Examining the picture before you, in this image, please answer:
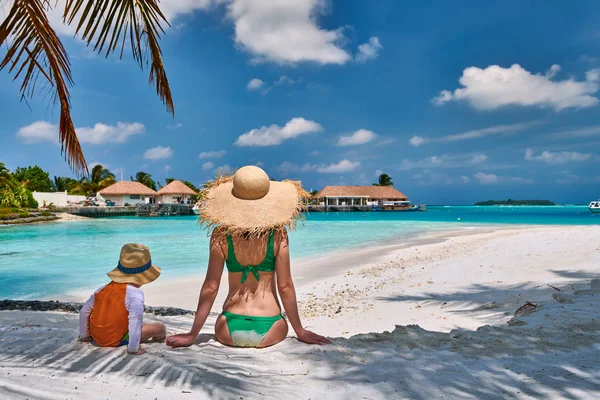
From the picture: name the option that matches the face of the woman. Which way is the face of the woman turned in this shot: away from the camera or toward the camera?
away from the camera

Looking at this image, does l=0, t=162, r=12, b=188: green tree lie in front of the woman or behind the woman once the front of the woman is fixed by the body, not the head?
in front

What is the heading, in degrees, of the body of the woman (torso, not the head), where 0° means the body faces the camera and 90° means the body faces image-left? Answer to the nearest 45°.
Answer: approximately 180°
